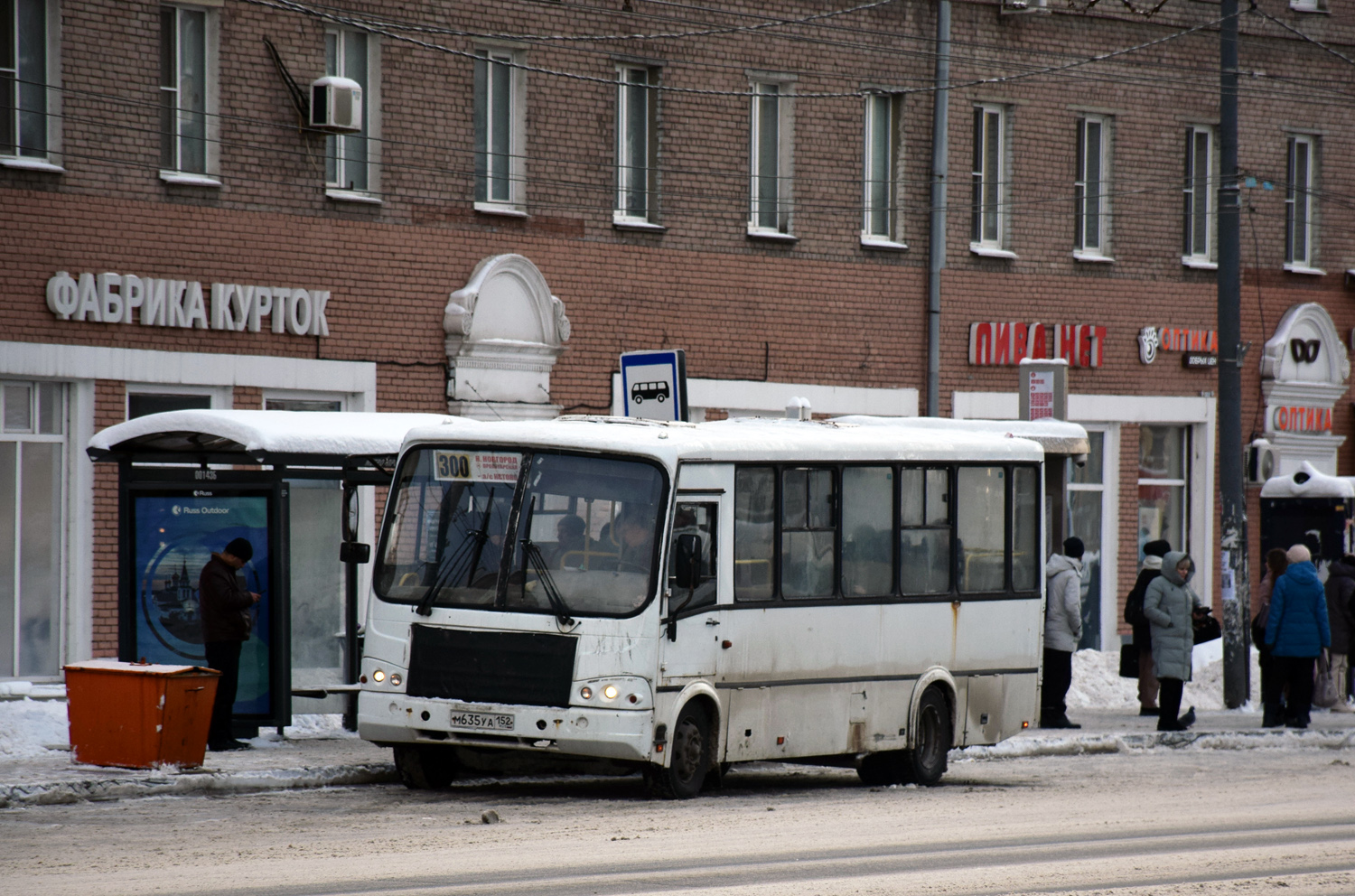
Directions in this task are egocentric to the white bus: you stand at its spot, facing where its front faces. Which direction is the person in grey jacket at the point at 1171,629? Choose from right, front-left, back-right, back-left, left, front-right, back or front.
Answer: back

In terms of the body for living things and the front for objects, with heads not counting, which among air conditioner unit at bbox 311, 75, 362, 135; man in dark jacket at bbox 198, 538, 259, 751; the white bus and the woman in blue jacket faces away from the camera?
the woman in blue jacket

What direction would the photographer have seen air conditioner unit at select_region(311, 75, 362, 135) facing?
facing the viewer and to the right of the viewer

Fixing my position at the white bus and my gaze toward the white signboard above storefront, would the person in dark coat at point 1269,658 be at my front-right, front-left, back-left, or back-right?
front-right

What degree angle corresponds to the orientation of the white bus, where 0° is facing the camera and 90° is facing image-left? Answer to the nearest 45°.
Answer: approximately 45°

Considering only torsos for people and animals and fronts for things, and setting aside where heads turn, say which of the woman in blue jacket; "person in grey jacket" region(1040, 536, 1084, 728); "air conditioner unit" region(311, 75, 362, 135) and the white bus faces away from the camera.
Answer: the woman in blue jacket

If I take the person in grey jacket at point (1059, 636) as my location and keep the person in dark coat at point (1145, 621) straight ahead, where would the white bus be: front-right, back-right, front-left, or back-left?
back-right

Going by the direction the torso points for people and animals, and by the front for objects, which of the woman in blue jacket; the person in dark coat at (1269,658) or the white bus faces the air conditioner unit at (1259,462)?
the woman in blue jacket

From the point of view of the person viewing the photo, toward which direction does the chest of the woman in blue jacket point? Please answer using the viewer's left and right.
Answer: facing away from the viewer

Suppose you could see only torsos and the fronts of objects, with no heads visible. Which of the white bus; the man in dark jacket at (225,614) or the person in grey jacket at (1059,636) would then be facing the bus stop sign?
the man in dark jacket

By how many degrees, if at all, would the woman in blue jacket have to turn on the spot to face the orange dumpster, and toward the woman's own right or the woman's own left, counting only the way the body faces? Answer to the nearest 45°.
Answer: approximately 135° to the woman's own left

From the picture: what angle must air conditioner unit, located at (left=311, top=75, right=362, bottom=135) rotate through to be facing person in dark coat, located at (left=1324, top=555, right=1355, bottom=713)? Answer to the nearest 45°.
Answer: approximately 45° to its left
